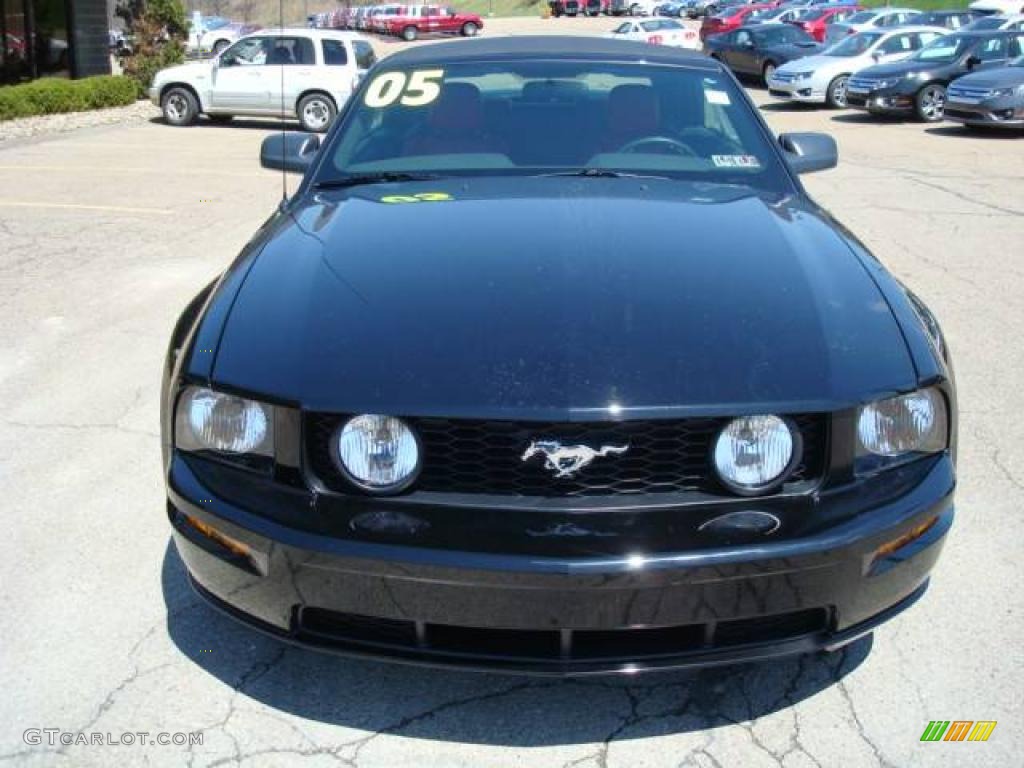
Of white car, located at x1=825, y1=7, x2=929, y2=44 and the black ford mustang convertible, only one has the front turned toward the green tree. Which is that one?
the white car

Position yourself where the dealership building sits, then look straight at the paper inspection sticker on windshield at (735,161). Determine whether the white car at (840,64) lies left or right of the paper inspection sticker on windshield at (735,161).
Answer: left

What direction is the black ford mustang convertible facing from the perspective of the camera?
toward the camera

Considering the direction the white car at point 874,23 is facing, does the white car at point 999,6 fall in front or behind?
behind

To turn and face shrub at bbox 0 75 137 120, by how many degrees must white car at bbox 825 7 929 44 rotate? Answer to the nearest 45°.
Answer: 0° — it already faces it

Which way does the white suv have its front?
to the viewer's left

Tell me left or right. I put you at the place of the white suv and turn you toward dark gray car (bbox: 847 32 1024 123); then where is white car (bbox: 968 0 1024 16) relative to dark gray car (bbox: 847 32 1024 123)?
left

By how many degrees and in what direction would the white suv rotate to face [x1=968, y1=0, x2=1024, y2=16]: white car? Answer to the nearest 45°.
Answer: approximately 135° to its right

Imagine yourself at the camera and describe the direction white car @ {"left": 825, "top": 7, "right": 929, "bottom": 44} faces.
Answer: facing the viewer and to the left of the viewer

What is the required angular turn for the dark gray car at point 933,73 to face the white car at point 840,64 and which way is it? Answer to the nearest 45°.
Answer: approximately 90° to its right

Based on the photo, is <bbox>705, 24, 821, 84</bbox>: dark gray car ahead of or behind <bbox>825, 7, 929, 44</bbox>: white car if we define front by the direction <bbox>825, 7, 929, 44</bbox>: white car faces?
ahead

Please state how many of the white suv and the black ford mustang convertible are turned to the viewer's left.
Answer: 1

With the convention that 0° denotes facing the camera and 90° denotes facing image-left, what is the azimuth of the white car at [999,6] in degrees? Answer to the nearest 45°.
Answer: approximately 45°
